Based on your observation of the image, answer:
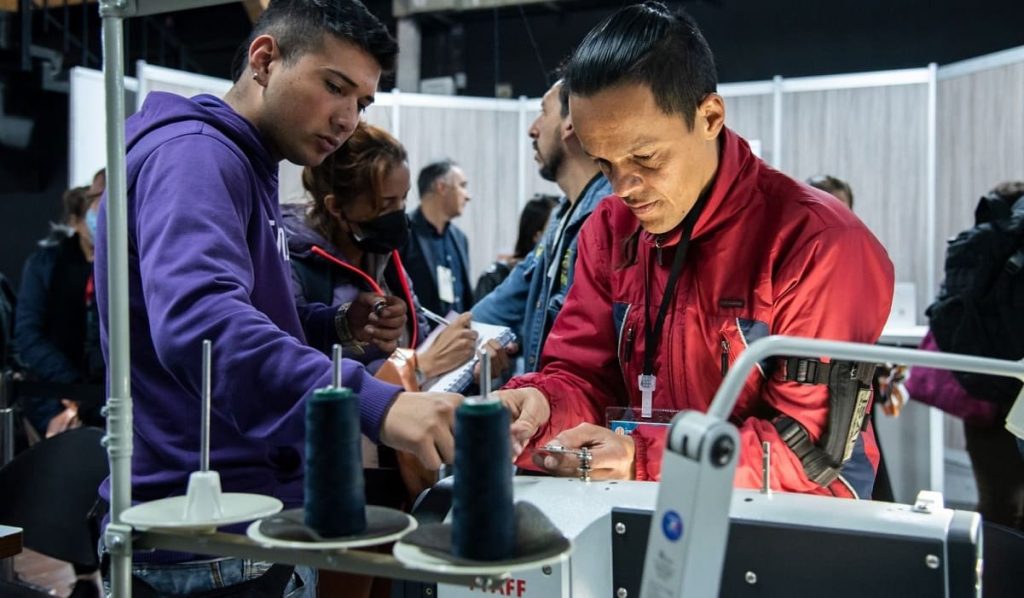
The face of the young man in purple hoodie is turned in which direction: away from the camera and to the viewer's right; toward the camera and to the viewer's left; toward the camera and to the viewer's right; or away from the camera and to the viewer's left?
toward the camera and to the viewer's right

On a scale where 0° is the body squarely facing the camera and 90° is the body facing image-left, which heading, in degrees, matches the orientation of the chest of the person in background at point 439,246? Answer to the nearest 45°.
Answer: approximately 315°

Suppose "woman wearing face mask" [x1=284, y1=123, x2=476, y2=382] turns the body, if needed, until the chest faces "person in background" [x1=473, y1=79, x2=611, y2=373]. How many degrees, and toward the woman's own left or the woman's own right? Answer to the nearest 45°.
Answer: approximately 45° to the woman's own left

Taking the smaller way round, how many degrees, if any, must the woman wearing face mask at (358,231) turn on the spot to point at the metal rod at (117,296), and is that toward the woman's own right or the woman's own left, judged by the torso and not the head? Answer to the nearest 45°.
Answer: approximately 45° to the woman's own right

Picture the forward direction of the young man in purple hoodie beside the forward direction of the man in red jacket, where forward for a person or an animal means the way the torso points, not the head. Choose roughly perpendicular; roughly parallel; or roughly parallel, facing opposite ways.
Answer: roughly perpendicular

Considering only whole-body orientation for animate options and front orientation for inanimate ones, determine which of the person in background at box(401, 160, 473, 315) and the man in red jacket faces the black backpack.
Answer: the person in background

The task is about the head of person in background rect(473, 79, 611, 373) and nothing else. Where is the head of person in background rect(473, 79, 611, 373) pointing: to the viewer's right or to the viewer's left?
to the viewer's left

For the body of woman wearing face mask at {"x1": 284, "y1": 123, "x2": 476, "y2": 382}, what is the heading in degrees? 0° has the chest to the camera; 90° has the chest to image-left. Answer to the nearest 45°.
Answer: approximately 315°

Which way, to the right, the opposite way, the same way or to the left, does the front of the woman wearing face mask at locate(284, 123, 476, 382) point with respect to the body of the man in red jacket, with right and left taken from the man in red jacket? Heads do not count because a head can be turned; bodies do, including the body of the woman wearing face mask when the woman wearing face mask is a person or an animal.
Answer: to the left
